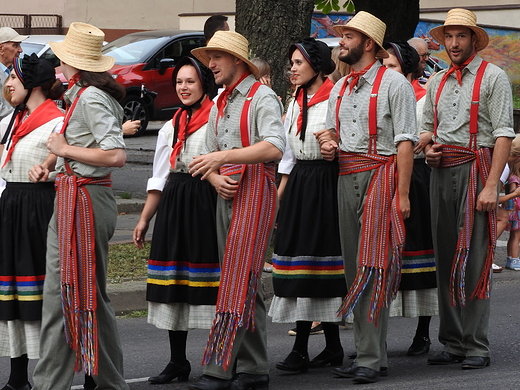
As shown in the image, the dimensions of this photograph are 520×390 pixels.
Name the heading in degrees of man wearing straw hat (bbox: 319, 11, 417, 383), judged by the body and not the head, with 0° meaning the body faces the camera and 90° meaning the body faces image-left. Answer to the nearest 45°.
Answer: approximately 45°

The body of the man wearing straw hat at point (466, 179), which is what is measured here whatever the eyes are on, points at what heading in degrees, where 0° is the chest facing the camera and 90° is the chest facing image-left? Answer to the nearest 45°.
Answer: approximately 45°

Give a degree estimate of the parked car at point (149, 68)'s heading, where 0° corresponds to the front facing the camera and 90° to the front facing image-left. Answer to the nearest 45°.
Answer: approximately 45°

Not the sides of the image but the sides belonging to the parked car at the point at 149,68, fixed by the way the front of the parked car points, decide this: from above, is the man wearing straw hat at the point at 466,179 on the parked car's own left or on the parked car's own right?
on the parked car's own left

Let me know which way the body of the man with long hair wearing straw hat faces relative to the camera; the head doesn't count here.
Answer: to the viewer's left
